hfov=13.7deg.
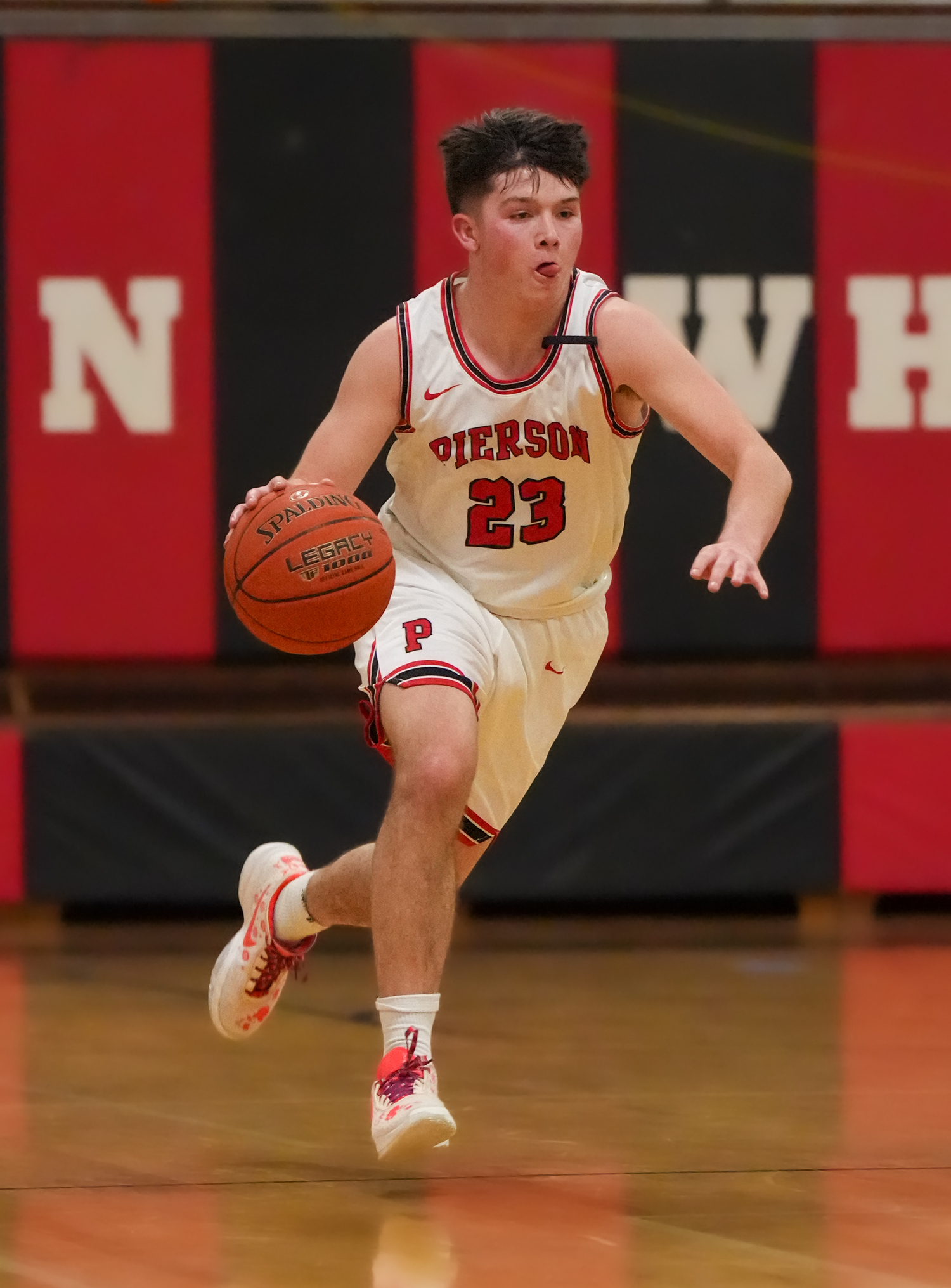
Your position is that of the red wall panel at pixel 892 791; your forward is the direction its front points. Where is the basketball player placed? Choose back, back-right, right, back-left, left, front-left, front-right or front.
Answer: front

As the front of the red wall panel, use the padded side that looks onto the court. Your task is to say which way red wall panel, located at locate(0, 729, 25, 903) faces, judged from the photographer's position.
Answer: facing the viewer

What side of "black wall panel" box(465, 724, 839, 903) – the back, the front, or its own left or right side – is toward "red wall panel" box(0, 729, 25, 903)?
right

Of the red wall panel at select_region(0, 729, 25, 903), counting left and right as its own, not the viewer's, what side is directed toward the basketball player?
front

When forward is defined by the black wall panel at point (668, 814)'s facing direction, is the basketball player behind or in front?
in front

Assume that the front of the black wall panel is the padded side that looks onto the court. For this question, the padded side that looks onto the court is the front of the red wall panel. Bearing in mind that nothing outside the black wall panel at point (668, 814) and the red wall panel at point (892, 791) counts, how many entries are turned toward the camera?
2

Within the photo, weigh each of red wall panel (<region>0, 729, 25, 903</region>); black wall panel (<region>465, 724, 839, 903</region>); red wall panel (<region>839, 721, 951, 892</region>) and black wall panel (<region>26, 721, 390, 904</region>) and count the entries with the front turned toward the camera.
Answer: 4

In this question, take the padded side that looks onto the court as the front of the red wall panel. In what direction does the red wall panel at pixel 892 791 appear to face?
toward the camera

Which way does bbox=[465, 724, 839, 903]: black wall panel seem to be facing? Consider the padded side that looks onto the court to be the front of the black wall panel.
toward the camera

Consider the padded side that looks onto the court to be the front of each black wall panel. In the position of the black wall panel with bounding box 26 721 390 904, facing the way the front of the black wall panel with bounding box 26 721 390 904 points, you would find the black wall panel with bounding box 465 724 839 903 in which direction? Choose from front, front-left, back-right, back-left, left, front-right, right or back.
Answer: left

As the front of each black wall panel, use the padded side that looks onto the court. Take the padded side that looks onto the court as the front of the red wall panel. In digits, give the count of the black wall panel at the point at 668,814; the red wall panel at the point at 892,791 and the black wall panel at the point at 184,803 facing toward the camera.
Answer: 3

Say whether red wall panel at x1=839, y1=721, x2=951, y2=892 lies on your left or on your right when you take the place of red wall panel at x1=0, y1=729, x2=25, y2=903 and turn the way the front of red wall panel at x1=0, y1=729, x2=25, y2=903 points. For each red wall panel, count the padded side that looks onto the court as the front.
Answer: on your left

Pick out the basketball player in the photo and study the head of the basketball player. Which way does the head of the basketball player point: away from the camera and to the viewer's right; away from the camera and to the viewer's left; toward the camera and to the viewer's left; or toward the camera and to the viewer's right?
toward the camera and to the viewer's right

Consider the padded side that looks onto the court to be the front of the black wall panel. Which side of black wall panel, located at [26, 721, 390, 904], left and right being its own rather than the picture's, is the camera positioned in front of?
front
